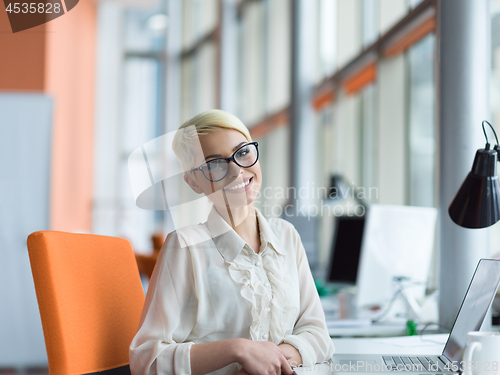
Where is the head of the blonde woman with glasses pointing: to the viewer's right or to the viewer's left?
to the viewer's right

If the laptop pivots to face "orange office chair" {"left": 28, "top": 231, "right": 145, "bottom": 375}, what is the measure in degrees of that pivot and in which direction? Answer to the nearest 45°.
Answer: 0° — it already faces it

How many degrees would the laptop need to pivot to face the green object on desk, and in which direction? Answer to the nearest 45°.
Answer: approximately 90° to its right

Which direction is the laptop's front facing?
to the viewer's left

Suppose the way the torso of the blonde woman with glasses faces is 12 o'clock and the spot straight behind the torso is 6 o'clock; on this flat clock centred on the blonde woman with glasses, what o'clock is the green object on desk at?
The green object on desk is roughly at 9 o'clock from the blonde woman with glasses.

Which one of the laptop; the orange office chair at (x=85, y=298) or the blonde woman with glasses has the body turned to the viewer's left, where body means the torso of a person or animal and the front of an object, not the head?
the laptop

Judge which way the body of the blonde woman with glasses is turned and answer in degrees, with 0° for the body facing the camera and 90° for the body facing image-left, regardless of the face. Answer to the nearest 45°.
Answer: approximately 315°

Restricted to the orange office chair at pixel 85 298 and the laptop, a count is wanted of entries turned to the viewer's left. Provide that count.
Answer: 1
